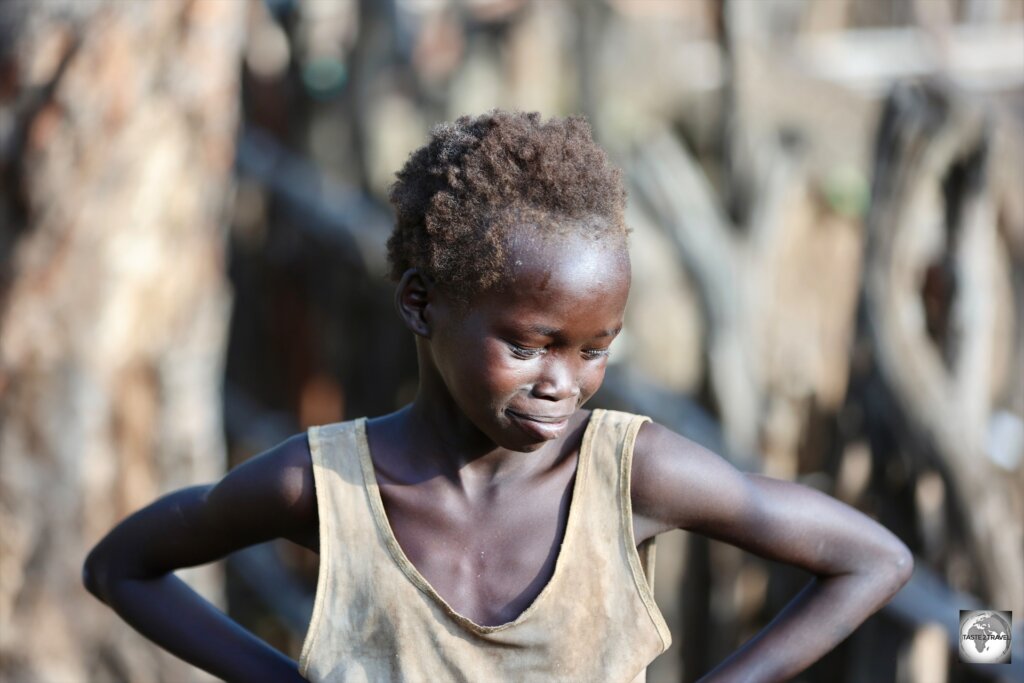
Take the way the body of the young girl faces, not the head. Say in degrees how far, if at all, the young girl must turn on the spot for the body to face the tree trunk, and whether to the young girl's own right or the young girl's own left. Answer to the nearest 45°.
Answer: approximately 135° to the young girl's own right

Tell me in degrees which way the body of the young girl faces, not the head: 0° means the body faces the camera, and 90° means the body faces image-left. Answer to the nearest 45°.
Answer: approximately 0°
